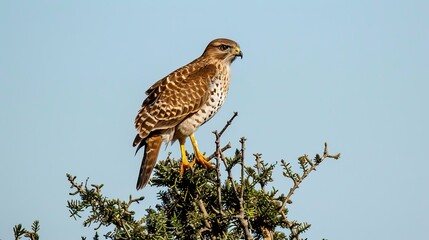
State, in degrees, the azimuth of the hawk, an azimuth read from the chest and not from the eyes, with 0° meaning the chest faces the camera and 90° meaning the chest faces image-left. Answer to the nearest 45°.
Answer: approximately 270°
